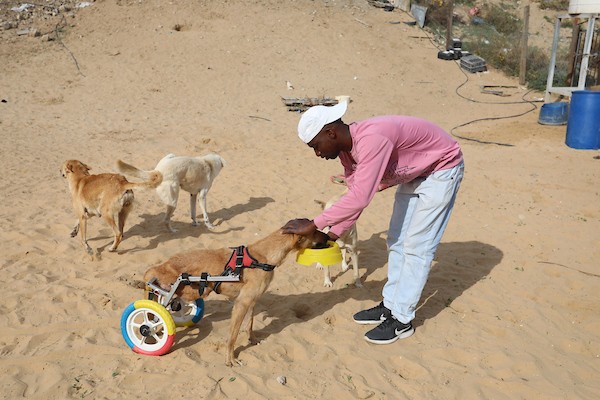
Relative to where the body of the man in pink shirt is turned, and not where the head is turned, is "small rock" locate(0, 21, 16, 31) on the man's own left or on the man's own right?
on the man's own right

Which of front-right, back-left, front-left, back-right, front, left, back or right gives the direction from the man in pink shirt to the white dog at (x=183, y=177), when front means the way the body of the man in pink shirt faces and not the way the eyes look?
front-right

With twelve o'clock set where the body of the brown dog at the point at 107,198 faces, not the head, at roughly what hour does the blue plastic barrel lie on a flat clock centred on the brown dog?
The blue plastic barrel is roughly at 4 o'clock from the brown dog.

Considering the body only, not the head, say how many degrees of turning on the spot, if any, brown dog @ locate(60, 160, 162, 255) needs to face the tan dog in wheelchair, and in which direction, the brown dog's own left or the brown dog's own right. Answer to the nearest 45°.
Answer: approximately 135° to the brown dog's own left

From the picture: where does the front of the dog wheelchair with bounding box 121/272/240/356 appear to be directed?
to the viewer's right

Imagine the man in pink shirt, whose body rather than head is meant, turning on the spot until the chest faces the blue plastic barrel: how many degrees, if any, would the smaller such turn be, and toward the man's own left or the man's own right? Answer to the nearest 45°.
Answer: approximately 135° to the man's own right

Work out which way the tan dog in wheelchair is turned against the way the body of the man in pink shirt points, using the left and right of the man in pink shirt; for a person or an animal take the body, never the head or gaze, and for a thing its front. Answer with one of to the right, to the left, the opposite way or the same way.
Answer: the opposite way

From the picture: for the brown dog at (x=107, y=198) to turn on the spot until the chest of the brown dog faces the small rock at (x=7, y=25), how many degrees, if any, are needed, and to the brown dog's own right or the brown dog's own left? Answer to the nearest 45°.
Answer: approximately 45° to the brown dog's own right

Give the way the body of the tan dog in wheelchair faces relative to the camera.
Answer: to the viewer's right

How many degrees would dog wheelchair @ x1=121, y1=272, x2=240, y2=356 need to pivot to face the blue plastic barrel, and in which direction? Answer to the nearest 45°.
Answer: approximately 45° to its left

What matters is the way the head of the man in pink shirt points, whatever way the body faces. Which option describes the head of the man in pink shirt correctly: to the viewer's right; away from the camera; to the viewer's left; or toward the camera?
to the viewer's left

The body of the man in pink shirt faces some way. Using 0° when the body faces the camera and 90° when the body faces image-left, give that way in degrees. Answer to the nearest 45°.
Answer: approximately 90°

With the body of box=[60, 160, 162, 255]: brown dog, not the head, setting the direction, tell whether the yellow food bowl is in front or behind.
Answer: behind
